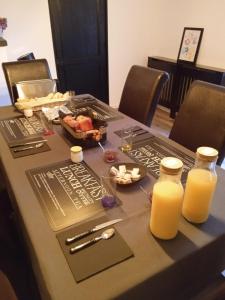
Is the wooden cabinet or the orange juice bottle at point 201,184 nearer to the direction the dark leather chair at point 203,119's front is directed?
the orange juice bottle

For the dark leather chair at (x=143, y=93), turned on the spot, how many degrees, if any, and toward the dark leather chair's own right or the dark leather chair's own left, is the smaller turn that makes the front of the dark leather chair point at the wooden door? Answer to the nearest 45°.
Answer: approximately 90° to the dark leather chair's own right

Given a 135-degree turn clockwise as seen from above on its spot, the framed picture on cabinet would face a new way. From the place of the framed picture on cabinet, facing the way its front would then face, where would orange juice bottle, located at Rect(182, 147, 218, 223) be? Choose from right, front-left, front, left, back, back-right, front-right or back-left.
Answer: back

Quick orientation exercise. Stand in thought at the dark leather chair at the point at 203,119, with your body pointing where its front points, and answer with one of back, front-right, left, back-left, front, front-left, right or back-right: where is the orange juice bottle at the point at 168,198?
front-left

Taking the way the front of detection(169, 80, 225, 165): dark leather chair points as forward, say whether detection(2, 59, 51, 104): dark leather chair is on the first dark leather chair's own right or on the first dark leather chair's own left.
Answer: on the first dark leather chair's own right

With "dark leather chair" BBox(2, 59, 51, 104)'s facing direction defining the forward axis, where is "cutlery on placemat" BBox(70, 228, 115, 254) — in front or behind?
in front

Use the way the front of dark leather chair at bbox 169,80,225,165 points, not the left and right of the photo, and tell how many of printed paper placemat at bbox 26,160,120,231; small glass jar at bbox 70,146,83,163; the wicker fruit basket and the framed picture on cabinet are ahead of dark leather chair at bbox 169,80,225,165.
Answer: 3

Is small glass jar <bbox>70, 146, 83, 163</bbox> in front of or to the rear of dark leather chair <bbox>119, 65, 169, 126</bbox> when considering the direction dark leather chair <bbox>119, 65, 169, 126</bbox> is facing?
in front

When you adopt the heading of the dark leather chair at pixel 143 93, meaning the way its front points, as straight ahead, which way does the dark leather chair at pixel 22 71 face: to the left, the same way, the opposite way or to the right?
to the left

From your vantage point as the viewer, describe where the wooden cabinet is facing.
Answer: facing the viewer and to the left of the viewer

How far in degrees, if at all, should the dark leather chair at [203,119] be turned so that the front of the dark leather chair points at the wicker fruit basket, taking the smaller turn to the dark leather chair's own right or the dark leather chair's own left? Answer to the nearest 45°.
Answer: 0° — it already faces it
